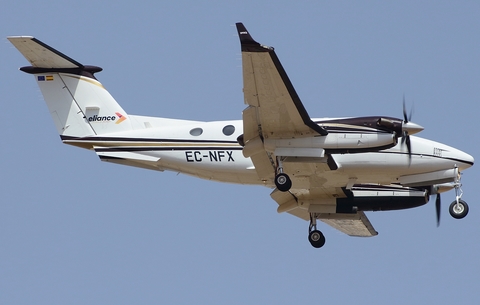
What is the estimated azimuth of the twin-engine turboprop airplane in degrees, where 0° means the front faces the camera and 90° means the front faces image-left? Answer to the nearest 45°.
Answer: approximately 270°
